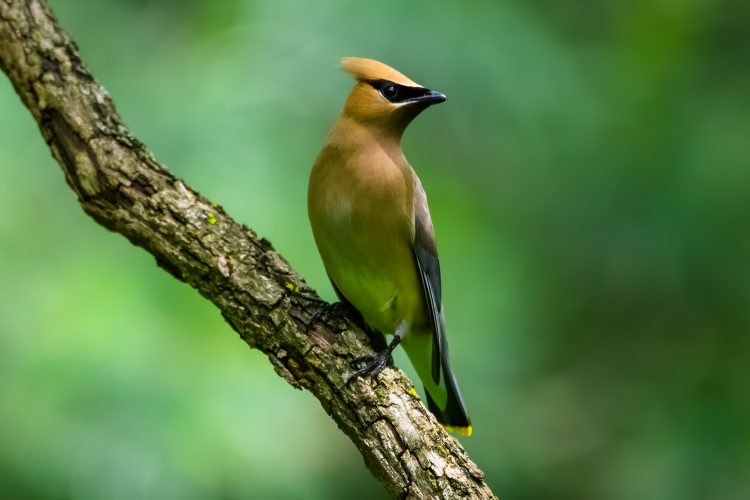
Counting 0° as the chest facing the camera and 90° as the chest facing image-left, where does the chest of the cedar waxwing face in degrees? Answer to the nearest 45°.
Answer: approximately 45°
